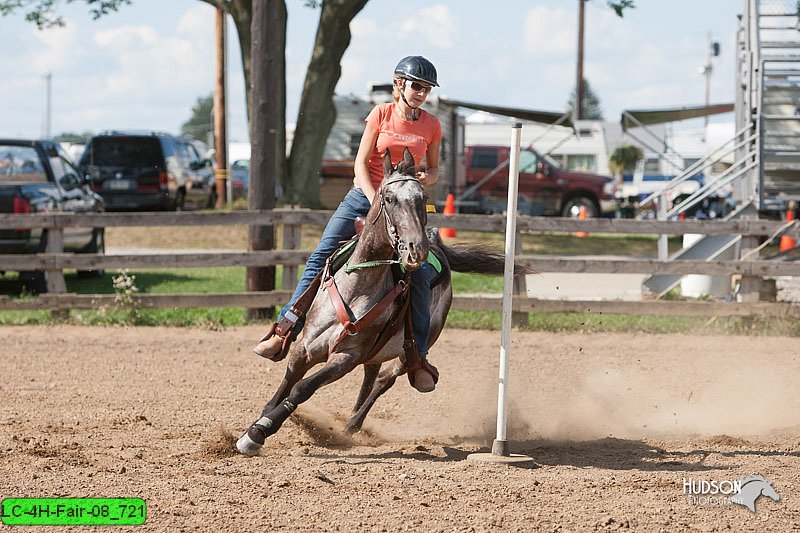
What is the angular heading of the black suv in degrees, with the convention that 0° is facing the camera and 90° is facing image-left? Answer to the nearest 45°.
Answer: approximately 225°

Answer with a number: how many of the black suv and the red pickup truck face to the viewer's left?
0

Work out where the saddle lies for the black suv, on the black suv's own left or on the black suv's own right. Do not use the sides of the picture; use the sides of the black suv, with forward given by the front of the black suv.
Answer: on the black suv's own right

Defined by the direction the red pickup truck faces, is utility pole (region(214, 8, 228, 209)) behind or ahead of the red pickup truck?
behind

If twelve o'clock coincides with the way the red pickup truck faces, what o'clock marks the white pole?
The white pole is roughly at 3 o'clock from the red pickup truck.

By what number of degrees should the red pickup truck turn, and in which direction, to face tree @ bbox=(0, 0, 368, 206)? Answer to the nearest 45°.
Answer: approximately 135° to its right

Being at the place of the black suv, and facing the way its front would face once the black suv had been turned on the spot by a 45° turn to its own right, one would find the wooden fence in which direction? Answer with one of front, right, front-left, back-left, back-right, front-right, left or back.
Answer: right

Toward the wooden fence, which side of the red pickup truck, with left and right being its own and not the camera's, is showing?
right

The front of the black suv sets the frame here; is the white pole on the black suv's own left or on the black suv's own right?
on the black suv's own right

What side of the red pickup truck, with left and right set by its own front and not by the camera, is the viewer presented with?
right

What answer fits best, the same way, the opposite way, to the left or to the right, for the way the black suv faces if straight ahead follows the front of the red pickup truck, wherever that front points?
to the left

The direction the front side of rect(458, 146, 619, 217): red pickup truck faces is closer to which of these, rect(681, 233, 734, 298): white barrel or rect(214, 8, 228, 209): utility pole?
the white barrel

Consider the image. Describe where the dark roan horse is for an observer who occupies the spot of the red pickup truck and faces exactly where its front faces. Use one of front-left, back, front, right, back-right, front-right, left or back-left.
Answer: right

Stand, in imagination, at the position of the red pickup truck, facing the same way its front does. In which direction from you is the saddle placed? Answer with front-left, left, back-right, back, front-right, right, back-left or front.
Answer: right

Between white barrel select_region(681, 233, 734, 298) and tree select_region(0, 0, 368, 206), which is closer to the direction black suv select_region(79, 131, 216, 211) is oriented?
the tree

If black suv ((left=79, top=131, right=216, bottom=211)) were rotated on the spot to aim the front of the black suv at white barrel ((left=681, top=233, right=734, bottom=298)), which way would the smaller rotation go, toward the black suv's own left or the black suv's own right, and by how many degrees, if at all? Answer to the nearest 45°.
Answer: approximately 90° to the black suv's own right

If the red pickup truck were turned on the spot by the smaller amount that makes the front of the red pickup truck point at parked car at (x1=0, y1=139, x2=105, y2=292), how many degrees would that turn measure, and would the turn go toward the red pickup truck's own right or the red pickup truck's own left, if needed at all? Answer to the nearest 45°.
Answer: approximately 135° to the red pickup truck's own right
